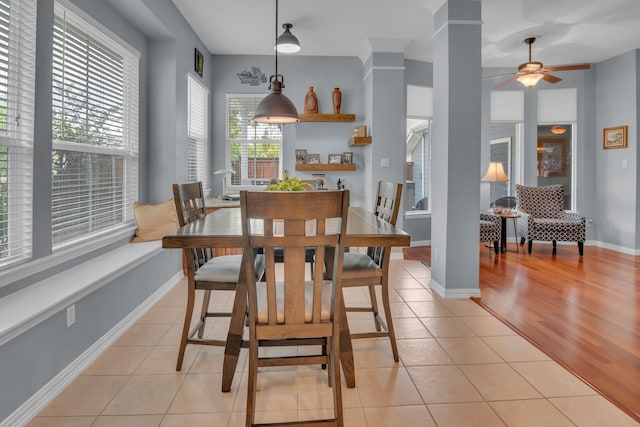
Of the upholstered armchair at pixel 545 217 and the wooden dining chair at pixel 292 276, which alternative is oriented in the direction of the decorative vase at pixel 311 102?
the wooden dining chair

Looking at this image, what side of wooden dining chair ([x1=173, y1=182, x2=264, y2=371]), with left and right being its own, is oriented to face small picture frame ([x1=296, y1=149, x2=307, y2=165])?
left

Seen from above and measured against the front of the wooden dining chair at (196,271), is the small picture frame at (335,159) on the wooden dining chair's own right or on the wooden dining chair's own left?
on the wooden dining chair's own left

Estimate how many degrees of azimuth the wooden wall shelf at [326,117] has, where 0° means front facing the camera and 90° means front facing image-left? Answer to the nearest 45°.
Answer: approximately 0°

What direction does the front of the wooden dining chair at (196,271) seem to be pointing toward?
to the viewer's right

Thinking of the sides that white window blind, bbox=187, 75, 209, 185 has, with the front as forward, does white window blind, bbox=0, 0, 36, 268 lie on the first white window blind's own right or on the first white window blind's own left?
on the first white window blind's own right

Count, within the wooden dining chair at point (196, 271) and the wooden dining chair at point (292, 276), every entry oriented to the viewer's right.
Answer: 1

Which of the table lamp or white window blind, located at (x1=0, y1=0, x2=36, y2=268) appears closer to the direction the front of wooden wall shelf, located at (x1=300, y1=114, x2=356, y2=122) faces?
the white window blind
